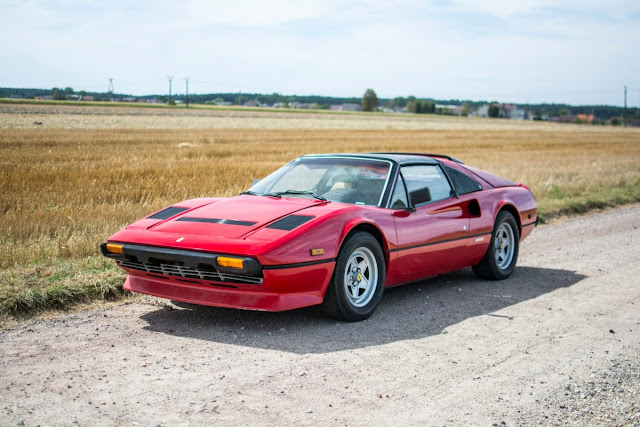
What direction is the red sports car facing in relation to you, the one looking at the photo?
facing the viewer and to the left of the viewer
